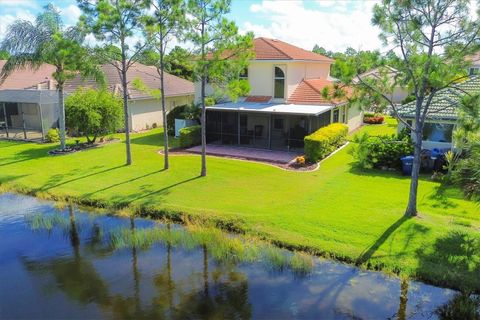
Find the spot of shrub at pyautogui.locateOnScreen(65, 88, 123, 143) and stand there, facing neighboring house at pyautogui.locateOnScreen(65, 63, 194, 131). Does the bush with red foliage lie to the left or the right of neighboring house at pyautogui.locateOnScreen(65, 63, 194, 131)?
right

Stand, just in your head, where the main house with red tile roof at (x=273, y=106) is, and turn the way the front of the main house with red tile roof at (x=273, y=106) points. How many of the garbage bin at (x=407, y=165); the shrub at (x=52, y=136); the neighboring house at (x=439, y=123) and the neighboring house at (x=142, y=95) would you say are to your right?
2

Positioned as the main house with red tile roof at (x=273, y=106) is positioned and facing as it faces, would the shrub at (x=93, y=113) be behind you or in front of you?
behind
